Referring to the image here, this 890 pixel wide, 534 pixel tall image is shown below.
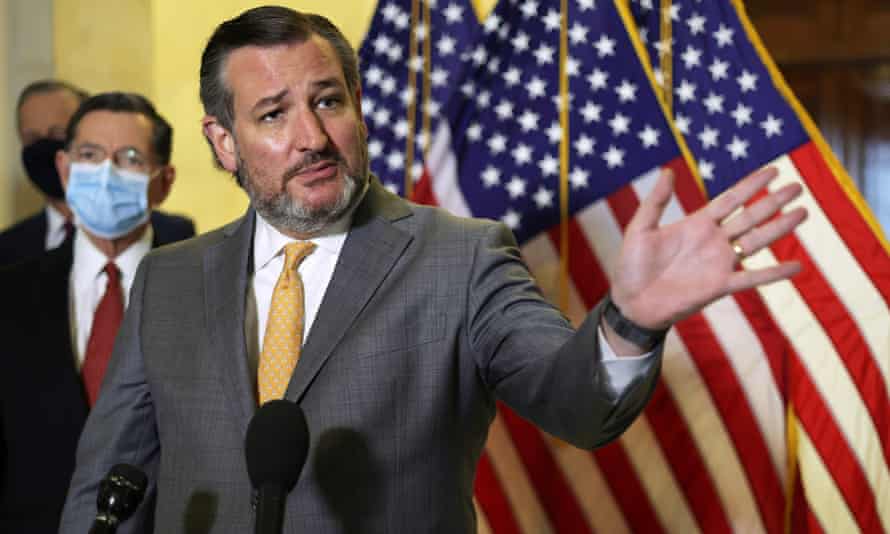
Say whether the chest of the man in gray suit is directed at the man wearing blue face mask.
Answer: no

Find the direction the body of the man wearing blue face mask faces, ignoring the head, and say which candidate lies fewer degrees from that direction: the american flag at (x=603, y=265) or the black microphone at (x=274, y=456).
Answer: the black microphone

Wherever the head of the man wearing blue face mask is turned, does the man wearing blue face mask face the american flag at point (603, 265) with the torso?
no

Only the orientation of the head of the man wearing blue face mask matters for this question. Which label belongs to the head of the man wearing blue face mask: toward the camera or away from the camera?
toward the camera

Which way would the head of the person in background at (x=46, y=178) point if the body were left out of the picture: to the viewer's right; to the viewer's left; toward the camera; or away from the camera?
toward the camera

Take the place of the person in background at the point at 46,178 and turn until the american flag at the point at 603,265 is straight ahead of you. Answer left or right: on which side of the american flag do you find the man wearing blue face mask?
right

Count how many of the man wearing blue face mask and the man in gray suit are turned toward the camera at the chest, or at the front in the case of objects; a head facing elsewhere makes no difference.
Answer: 2

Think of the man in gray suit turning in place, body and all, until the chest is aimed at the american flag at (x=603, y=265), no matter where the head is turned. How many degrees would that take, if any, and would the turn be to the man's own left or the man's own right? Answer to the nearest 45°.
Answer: approximately 135° to the man's own left

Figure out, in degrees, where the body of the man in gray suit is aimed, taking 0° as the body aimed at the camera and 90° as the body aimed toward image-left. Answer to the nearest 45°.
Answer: approximately 0°

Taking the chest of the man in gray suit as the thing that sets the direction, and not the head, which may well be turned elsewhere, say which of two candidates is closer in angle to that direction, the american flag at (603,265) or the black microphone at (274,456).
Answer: the black microphone

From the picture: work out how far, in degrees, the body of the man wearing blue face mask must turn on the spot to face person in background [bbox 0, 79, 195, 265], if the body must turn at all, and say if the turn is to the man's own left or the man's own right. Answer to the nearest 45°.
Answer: approximately 180°

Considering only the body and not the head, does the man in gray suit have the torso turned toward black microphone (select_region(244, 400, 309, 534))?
yes

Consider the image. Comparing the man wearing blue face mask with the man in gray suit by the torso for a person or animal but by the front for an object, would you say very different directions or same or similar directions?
same or similar directions

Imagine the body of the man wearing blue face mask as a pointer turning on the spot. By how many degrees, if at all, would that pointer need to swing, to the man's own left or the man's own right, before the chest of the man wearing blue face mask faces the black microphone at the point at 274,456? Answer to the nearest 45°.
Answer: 0° — they already face it

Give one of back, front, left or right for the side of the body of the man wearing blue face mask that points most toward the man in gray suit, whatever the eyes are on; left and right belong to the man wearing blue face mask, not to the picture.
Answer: front

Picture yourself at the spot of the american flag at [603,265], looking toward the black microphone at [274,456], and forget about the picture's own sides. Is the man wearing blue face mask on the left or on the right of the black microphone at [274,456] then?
right

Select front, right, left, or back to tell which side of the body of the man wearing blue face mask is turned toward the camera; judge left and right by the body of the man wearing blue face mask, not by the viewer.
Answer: front
